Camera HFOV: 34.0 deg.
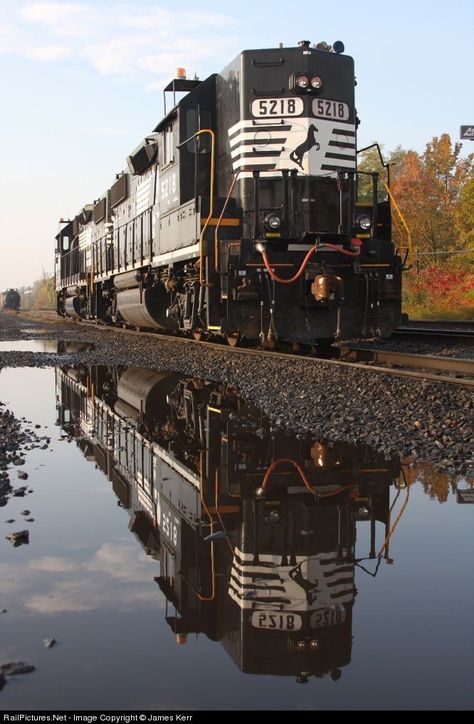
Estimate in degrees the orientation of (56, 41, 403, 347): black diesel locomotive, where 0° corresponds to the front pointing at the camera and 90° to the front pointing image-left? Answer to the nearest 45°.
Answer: approximately 315°

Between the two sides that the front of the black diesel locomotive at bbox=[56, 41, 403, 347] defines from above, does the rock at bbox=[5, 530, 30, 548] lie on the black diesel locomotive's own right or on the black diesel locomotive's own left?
on the black diesel locomotive's own right

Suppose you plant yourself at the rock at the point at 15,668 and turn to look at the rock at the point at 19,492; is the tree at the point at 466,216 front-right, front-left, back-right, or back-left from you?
front-right

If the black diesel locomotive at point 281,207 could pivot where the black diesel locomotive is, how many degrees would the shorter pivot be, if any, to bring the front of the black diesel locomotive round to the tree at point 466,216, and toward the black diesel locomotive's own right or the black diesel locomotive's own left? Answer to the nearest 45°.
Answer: approximately 90° to the black diesel locomotive's own left

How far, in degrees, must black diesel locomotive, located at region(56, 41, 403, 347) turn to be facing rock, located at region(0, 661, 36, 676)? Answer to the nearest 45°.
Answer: approximately 45° to its right

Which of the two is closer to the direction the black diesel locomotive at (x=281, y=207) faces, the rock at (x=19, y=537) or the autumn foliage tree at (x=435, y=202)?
the rock

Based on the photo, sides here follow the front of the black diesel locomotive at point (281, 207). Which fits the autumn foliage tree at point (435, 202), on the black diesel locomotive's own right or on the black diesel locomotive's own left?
on the black diesel locomotive's own left

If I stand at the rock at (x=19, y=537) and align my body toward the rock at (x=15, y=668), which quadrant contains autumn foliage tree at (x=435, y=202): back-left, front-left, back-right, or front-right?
back-left

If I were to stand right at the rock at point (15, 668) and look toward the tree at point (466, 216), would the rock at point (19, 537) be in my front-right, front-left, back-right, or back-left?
front-left

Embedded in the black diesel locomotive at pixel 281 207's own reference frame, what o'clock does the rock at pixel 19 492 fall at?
The rock is roughly at 2 o'clock from the black diesel locomotive.

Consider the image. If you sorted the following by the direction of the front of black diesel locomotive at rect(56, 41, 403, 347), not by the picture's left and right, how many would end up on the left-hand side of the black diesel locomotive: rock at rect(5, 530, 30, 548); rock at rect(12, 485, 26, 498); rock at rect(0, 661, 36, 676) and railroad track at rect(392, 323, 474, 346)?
1
